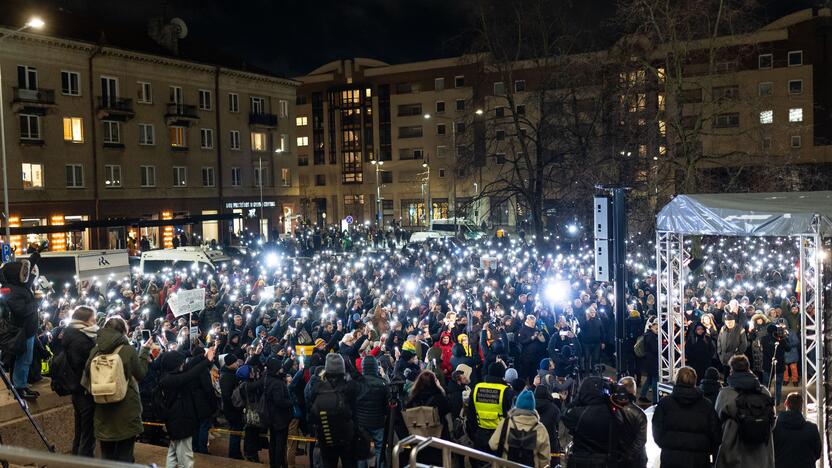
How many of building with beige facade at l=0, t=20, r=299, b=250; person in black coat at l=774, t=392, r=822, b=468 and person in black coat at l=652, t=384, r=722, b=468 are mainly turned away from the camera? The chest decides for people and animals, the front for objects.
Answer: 2

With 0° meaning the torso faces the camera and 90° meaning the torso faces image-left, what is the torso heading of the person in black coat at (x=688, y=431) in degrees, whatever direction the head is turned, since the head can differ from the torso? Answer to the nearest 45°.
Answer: approximately 180°

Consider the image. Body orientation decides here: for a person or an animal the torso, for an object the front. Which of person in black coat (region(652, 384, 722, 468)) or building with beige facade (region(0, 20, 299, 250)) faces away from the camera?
the person in black coat

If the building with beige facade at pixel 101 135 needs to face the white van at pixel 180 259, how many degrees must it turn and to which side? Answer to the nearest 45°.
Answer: approximately 45° to its right

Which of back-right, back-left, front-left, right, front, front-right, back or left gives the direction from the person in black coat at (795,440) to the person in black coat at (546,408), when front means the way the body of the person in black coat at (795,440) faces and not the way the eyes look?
left

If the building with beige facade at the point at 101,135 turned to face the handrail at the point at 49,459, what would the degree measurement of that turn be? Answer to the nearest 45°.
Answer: approximately 45° to its right

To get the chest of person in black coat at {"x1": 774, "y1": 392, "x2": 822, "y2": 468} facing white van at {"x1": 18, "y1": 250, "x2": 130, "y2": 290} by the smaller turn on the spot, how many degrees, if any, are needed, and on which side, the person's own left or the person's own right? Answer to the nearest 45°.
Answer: approximately 90° to the person's own left

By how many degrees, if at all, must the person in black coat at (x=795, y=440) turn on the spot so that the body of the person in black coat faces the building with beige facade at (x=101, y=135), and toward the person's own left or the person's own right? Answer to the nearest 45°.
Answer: approximately 45° to the person's own left

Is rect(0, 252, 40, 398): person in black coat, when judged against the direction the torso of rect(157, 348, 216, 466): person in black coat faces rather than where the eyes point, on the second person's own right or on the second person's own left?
on the second person's own left

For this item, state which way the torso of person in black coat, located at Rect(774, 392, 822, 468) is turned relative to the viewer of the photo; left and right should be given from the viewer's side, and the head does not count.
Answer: facing away from the viewer

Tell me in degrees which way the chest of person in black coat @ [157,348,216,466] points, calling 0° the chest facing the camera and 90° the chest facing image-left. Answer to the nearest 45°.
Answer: approximately 225°

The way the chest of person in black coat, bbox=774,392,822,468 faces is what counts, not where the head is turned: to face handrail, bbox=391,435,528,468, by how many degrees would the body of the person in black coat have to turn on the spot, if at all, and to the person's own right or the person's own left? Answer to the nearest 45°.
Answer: approximately 135° to the person's own left

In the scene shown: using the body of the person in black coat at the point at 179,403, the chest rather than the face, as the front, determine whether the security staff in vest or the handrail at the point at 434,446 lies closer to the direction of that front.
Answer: the security staff in vest
